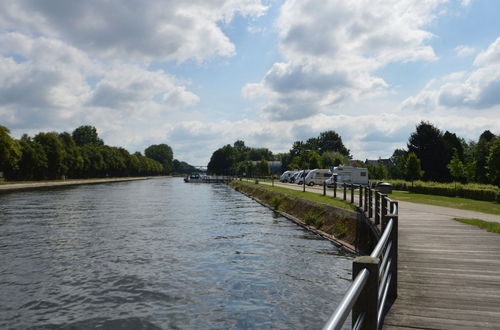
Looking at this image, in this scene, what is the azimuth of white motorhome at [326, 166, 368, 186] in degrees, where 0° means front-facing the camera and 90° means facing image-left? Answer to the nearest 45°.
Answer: approximately 90°

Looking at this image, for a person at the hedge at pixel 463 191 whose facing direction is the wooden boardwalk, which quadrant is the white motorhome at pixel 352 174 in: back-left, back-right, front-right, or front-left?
back-right

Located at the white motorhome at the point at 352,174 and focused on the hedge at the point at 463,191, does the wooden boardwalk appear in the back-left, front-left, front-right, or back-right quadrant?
front-right

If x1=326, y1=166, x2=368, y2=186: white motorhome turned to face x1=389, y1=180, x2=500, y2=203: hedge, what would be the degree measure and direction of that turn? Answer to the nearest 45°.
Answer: approximately 135° to its left

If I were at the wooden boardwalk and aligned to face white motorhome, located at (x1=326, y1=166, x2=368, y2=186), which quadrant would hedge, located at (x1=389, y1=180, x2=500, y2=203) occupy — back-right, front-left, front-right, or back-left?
front-right

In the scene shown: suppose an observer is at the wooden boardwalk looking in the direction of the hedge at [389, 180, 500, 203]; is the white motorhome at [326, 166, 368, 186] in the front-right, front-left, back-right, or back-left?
front-left

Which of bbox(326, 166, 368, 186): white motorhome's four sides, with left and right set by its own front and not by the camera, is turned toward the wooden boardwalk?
left
